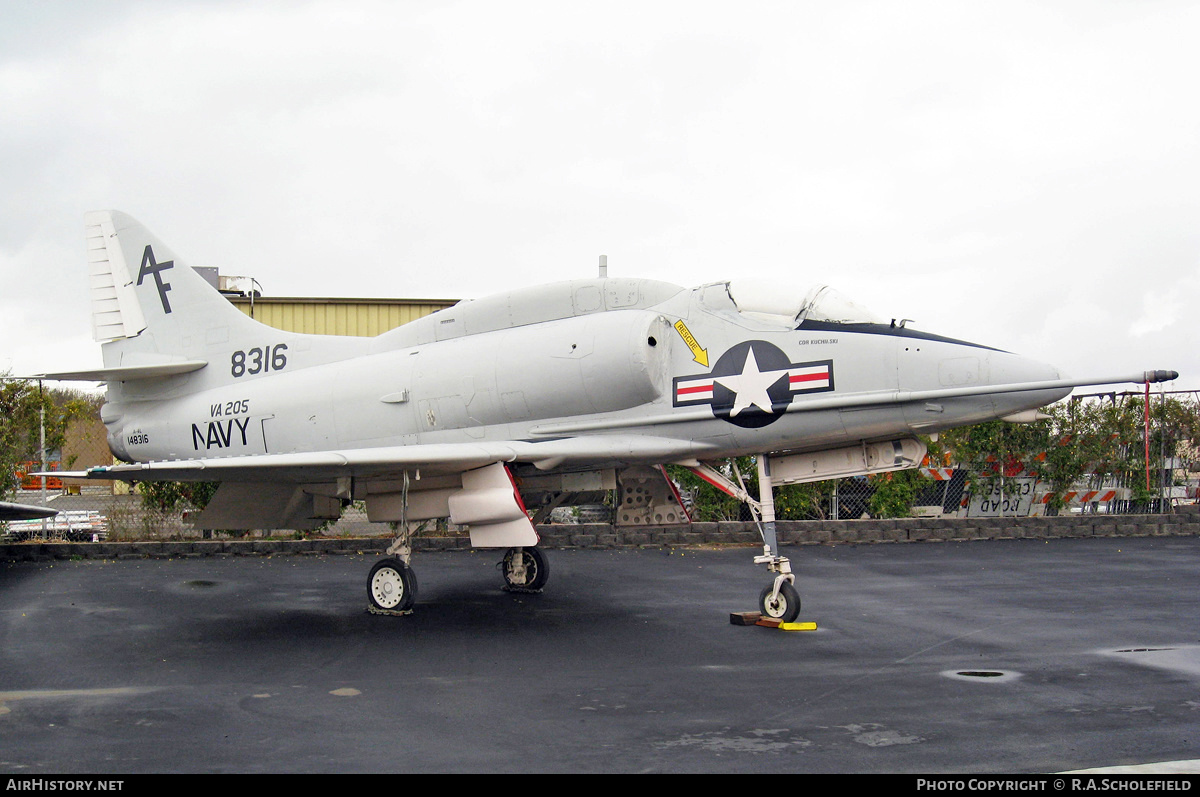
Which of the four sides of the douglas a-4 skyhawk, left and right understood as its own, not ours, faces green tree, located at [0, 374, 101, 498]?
back

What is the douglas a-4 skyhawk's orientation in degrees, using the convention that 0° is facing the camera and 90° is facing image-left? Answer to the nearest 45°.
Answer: approximately 315°
